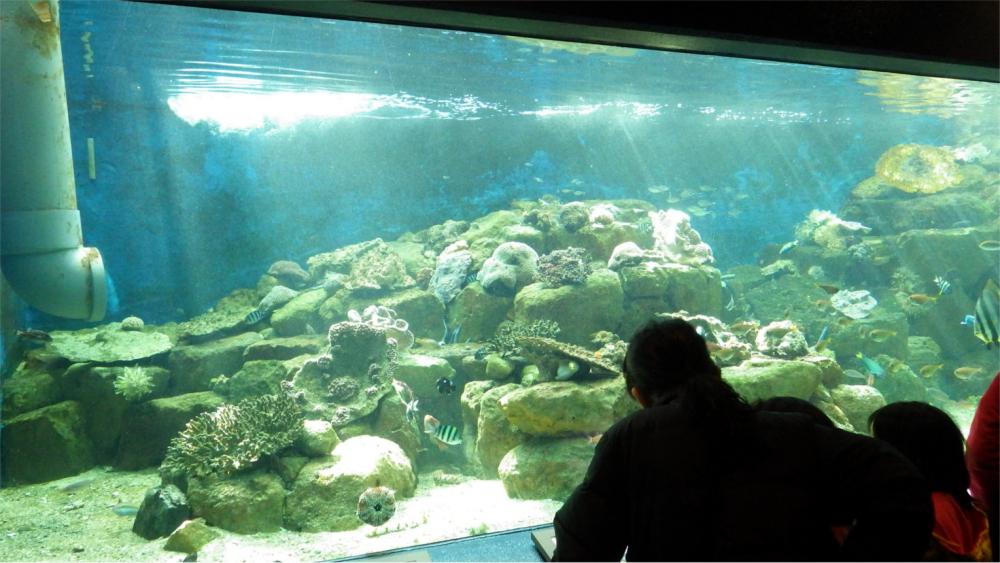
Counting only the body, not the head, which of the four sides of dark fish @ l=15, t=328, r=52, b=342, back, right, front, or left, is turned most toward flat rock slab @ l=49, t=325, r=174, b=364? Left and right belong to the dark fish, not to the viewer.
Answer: front

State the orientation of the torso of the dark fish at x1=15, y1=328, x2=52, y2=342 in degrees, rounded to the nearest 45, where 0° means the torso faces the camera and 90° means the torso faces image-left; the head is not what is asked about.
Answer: approximately 270°

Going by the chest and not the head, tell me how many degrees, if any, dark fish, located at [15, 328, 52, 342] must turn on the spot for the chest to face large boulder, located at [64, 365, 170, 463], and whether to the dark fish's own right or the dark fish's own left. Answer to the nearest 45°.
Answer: approximately 45° to the dark fish's own right

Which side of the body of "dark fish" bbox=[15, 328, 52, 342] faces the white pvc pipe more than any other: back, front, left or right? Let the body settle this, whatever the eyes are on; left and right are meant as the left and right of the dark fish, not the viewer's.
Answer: left

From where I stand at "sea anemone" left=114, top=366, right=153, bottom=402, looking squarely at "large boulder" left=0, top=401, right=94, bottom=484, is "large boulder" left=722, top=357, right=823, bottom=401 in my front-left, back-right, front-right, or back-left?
back-left

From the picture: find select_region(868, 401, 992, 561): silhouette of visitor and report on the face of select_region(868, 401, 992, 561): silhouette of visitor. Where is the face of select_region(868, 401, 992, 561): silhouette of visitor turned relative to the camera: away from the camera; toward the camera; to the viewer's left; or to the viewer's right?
away from the camera
